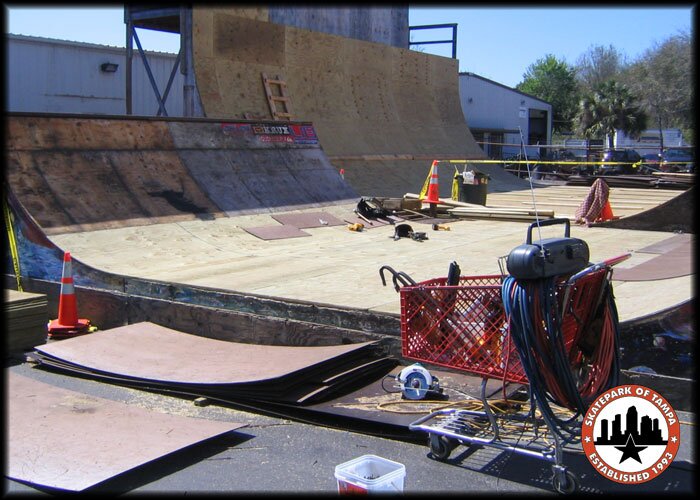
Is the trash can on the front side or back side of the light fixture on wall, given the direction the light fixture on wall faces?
on the front side

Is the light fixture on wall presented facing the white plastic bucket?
yes

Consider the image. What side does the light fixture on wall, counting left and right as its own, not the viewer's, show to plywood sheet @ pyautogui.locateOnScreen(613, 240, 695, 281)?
front

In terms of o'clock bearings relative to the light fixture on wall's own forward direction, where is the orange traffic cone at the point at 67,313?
The orange traffic cone is roughly at 12 o'clock from the light fixture on wall.

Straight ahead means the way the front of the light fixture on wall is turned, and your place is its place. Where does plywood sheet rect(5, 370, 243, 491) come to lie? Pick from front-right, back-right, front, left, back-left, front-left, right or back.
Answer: front

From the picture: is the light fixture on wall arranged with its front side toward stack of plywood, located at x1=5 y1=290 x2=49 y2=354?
yes

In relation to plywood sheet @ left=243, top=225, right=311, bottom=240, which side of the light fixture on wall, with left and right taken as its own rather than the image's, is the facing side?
front

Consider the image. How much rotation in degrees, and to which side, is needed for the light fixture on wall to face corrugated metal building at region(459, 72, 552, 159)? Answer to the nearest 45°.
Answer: approximately 135° to its left

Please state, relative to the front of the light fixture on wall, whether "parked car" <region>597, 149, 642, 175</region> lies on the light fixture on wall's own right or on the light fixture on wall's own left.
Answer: on the light fixture on wall's own left

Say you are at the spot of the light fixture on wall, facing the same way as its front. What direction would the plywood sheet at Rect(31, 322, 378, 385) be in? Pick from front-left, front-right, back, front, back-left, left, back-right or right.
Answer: front

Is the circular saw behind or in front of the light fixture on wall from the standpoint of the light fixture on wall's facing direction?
in front

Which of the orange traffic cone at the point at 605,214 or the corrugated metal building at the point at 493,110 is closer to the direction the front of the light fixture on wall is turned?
the orange traffic cone

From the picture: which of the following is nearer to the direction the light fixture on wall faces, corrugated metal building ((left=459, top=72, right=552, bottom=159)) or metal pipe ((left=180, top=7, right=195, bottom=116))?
the metal pipe

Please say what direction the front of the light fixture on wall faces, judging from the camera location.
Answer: facing the viewer

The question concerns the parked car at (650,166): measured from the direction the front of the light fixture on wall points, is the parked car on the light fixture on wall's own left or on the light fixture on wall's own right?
on the light fixture on wall's own left
